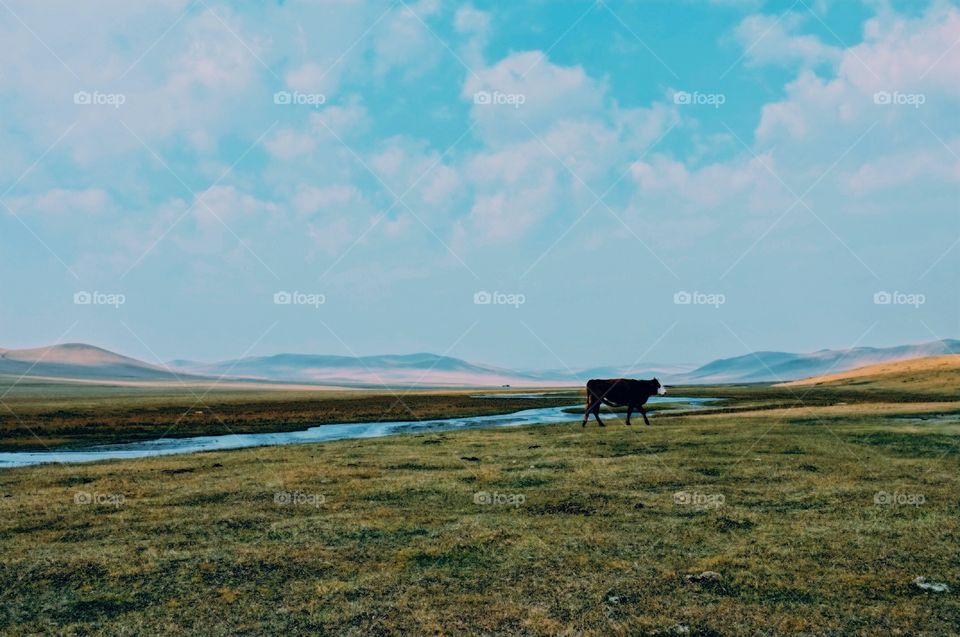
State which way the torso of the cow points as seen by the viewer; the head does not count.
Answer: to the viewer's right

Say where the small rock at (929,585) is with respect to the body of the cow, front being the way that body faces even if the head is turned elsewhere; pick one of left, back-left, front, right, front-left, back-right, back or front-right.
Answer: right

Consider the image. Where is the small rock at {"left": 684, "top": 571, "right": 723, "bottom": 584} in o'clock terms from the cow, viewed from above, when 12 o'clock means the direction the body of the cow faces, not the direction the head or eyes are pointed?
The small rock is roughly at 3 o'clock from the cow.
